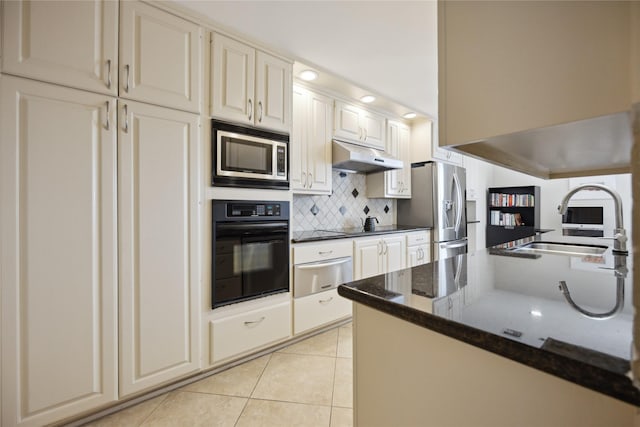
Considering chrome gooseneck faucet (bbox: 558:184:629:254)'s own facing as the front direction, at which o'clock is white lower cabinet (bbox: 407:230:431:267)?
The white lower cabinet is roughly at 1 o'clock from the chrome gooseneck faucet.

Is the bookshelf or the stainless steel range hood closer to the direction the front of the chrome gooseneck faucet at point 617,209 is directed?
the stainless steel range hood

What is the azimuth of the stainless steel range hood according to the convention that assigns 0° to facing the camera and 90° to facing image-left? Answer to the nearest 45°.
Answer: approximately 315°

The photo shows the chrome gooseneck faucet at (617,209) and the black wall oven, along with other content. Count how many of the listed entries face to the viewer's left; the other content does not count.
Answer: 1

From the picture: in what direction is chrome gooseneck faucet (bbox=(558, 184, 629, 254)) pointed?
to the viewer's left

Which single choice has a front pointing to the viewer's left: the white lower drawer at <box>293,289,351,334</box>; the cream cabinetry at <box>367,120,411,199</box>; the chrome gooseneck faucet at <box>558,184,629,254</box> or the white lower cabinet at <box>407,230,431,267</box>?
the chrome gooseneck faucet
